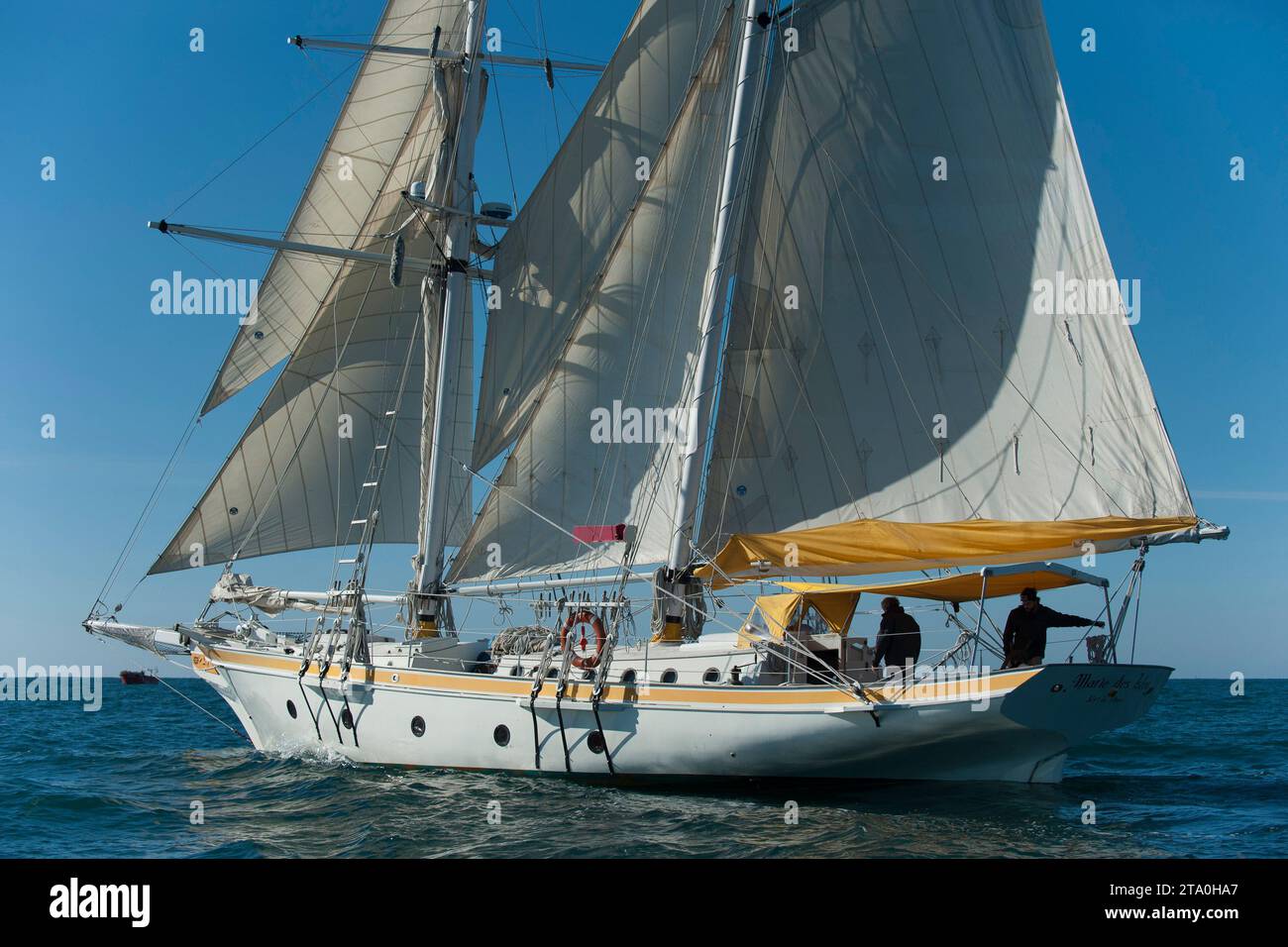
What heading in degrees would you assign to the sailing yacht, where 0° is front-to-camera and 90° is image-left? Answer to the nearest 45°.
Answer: approximately 135°
